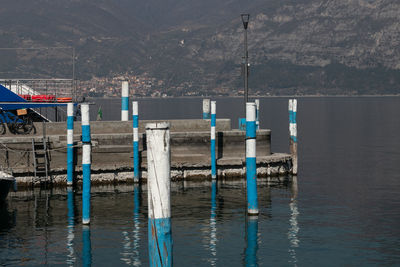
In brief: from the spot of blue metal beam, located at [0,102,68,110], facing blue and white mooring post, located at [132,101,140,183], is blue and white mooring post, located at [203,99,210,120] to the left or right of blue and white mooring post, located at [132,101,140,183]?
left

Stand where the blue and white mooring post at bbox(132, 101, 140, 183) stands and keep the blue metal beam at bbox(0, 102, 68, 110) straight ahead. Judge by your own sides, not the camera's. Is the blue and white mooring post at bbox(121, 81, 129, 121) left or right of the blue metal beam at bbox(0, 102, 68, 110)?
right
